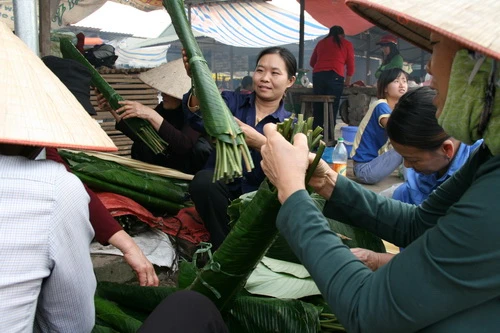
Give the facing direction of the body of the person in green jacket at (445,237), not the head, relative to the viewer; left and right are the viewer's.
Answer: facing to the left of the viewer

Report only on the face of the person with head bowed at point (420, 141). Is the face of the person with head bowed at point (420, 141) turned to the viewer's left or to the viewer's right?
to the viewer's left

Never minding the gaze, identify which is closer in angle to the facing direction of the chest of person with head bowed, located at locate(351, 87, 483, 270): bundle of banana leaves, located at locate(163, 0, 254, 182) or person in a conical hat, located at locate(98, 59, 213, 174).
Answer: the bundle of banana leaves

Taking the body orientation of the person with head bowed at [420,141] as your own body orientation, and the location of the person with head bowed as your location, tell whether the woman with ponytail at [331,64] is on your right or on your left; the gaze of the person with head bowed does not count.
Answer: on your right

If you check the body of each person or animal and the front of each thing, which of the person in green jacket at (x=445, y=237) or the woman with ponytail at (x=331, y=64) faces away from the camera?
the woman with ponytail

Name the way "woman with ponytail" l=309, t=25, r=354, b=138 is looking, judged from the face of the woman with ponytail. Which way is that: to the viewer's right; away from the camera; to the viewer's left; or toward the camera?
away from the camera

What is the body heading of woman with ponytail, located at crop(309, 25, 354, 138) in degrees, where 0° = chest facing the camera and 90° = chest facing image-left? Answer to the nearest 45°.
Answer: approximately 180°

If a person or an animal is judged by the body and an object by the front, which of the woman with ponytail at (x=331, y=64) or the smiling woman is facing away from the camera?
the woman with ponytail

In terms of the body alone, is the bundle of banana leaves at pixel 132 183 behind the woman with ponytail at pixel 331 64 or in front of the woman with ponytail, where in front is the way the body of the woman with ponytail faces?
behind

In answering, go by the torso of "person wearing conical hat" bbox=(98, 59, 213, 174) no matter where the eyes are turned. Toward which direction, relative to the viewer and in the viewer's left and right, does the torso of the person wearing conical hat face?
facing to the left of the viewer
